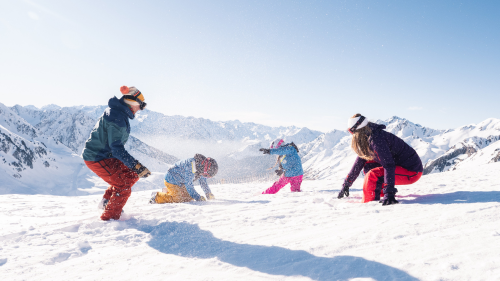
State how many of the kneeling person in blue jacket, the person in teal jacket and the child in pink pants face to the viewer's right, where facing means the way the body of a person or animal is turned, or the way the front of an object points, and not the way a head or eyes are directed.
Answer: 2

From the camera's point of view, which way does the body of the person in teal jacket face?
to the viewer's right

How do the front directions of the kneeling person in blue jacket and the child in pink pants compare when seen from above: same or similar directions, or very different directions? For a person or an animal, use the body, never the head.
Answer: very different directions

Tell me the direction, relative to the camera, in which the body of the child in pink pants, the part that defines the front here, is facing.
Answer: to the viewer's left

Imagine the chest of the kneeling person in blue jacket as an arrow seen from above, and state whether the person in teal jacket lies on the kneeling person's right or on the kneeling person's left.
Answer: on the kneeling person's right

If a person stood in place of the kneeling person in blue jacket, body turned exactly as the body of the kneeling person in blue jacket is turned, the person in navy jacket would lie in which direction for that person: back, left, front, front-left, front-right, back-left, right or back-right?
front-right

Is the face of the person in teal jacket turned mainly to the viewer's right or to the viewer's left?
to the viewer's right

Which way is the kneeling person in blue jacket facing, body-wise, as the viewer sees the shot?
to the viewer's right
